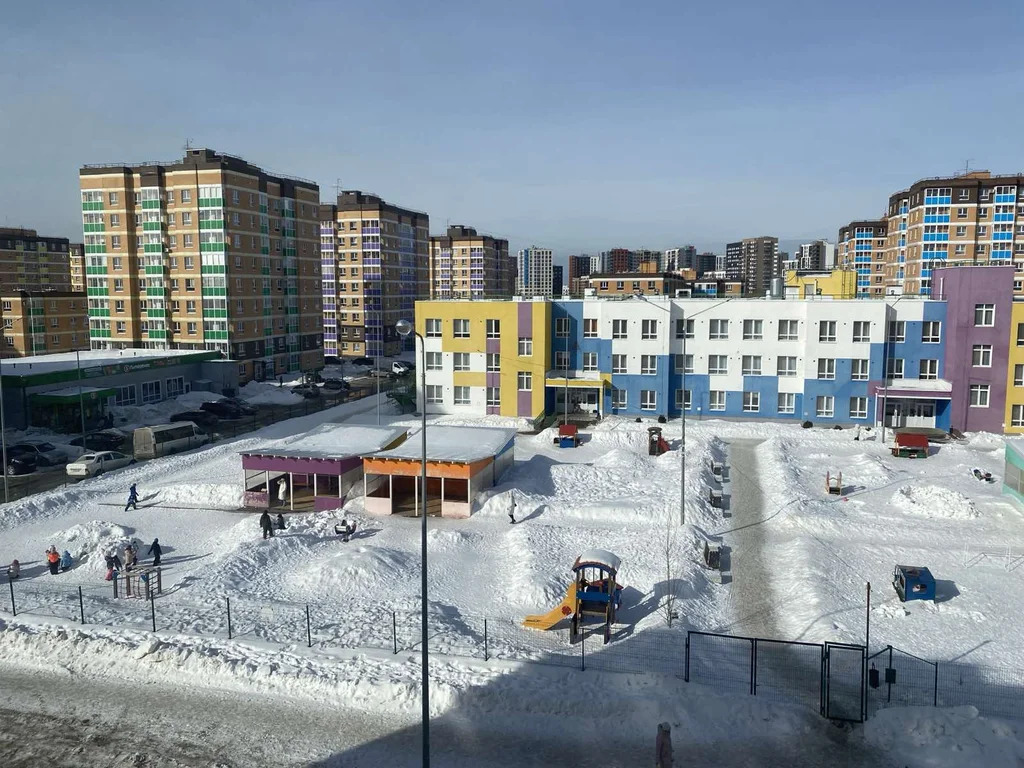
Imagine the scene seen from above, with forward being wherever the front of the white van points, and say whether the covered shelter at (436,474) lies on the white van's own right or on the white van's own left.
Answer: on the white van's own right

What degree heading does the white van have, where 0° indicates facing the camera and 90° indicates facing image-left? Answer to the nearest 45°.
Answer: approximately 225°

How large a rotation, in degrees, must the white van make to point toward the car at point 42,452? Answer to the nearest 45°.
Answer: approximately 135° to its left

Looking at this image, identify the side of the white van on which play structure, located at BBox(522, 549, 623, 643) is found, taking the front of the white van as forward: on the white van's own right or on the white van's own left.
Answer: on the white van's own right

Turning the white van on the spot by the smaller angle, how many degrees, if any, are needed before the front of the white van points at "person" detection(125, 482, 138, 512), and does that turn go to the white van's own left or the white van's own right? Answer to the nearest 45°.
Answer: approximately 135° to the white van's own right
